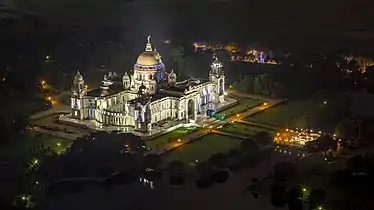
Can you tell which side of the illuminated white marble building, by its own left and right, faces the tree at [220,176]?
front

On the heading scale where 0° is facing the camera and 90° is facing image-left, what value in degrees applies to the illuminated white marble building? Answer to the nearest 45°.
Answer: approximately 315°

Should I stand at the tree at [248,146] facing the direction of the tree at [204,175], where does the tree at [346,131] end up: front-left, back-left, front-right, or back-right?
back-left

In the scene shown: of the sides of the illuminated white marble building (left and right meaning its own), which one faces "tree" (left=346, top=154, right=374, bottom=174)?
front

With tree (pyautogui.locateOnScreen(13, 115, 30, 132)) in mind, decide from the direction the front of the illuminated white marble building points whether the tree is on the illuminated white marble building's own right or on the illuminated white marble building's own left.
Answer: on the illuminated white marble building's own right

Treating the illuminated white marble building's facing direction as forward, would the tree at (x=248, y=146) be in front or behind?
in front
